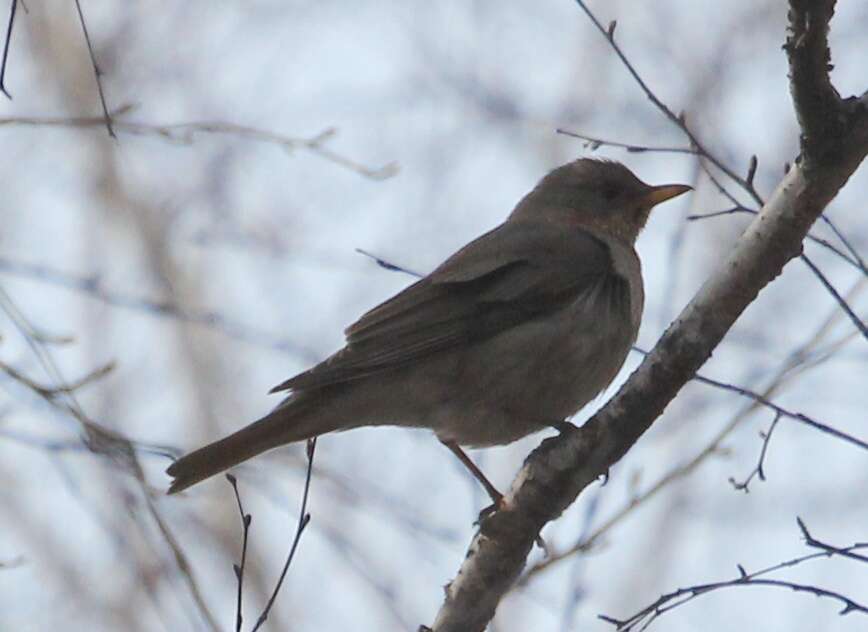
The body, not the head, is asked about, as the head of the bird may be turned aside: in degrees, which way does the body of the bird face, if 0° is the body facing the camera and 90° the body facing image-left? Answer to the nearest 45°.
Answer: approximately 270°
